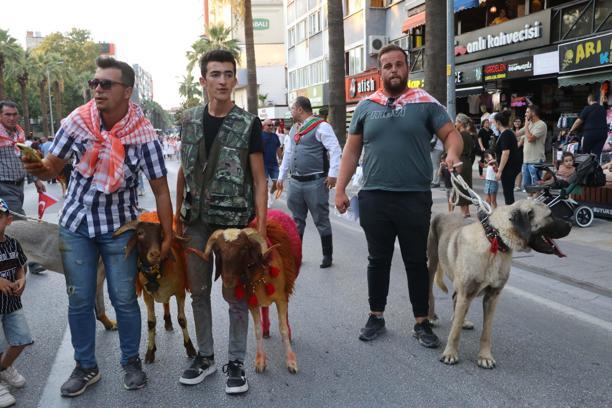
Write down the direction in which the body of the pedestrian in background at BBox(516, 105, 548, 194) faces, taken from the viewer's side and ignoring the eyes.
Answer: to the viewer's left

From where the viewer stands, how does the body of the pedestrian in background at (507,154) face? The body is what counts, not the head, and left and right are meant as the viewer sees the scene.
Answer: facing to the left of the viewer

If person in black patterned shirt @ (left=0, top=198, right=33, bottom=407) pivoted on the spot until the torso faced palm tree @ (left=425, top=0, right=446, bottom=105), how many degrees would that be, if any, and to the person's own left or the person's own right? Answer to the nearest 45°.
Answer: approximately 90° to the person's own left

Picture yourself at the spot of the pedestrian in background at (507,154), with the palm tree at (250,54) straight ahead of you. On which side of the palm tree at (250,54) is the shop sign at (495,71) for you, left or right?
right

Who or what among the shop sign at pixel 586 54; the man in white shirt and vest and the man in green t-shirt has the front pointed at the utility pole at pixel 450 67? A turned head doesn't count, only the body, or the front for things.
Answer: the shop sign

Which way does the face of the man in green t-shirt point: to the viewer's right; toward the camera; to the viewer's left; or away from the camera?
toward the camera

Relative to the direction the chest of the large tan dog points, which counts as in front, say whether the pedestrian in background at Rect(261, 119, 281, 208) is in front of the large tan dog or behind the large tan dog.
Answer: behind

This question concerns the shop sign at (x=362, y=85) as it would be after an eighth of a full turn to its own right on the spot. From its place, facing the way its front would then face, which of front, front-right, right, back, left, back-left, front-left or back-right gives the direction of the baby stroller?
left

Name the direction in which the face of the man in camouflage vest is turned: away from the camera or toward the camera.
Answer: toward the camera

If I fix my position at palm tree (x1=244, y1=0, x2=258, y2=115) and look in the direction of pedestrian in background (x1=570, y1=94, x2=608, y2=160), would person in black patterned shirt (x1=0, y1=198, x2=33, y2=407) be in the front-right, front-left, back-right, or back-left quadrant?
front-right

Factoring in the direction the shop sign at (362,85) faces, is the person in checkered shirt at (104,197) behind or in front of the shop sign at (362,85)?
in front
